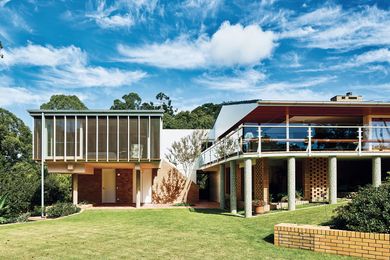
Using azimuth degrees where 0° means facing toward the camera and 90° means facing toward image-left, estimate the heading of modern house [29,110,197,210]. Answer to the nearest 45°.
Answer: approximately 0°

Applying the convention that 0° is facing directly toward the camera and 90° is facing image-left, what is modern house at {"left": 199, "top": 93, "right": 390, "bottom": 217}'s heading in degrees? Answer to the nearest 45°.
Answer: approximately 0°

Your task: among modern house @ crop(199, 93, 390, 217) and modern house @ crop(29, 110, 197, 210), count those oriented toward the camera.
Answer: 2
